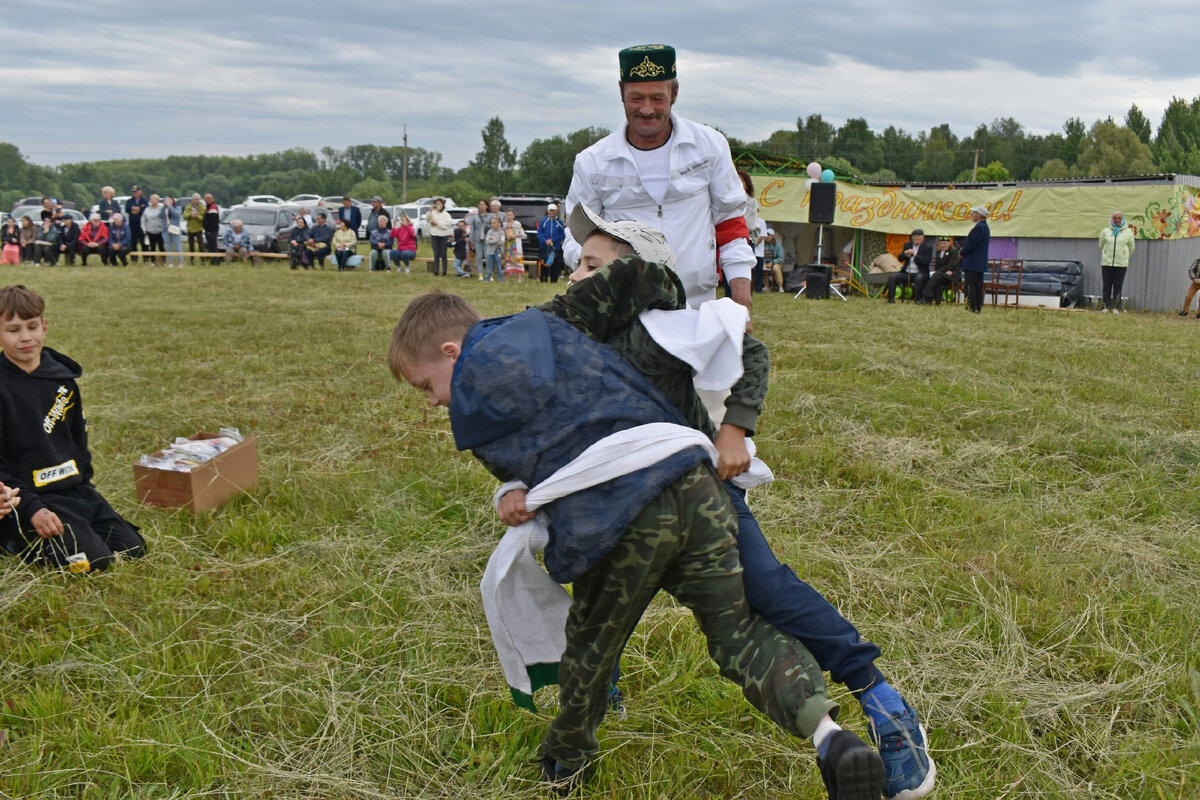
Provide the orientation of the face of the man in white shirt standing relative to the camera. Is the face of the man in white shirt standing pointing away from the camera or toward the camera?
toward the camera

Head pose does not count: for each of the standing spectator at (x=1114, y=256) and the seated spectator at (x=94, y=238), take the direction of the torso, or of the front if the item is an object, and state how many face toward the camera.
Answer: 2

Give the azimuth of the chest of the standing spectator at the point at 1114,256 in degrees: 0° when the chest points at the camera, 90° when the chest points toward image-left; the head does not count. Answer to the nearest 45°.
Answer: approximately 0°

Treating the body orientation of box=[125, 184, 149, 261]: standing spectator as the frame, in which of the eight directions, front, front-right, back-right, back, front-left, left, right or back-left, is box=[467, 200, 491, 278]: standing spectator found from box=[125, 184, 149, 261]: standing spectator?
front-left

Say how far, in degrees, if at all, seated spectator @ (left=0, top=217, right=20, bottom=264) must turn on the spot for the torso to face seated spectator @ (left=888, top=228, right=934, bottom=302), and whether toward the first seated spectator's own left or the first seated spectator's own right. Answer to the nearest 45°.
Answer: approximately 45° to the first seated spectator's own left

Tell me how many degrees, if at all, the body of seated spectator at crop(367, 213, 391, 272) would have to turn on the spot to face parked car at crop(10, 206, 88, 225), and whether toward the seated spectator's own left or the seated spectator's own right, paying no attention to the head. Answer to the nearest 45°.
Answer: approximately 135° to the seated spectator's own right

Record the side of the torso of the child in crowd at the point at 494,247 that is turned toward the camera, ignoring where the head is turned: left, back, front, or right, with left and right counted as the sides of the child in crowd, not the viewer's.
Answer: front

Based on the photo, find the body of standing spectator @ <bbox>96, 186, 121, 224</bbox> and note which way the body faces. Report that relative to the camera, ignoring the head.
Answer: toward the camera

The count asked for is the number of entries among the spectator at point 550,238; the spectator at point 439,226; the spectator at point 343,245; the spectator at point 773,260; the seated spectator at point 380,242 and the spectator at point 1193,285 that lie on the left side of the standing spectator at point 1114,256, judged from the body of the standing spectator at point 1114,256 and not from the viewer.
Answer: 1

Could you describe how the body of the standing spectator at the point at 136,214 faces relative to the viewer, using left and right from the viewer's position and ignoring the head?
facing the viewer

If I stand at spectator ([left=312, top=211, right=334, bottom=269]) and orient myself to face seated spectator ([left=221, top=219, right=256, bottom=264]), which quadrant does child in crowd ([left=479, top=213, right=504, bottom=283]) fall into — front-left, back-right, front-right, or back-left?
back-left

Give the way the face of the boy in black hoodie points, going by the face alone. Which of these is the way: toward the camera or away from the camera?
toward the camera

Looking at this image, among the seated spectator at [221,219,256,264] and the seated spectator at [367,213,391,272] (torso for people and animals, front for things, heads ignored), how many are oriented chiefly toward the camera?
2

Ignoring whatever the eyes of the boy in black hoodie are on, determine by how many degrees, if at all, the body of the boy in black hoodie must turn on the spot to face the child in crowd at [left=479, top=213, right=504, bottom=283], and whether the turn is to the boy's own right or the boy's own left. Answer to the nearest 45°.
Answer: approximately 90° to the boy's own left
